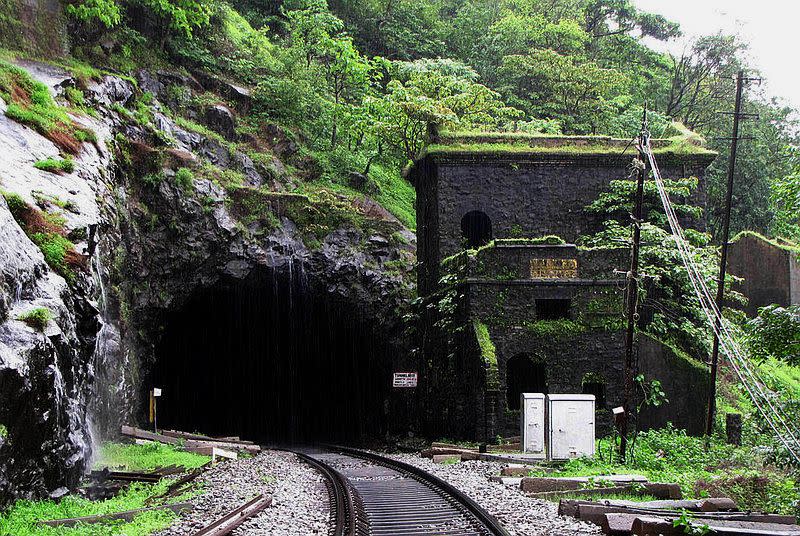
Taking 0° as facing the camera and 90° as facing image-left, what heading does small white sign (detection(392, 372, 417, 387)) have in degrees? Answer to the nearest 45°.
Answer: approximately 0°

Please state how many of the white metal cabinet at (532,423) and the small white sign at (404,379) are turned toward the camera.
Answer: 2

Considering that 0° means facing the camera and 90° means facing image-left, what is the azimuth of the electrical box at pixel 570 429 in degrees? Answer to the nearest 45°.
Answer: approximately 0°

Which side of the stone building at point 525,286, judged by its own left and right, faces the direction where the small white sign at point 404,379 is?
right

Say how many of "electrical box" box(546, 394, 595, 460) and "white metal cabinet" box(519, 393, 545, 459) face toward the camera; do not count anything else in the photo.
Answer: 2

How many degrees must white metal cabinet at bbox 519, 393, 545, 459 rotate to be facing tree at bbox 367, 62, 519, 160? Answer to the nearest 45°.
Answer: approximately 180°

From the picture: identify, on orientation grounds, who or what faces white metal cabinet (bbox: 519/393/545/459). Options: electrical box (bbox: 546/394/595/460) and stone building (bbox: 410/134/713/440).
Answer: the stone building

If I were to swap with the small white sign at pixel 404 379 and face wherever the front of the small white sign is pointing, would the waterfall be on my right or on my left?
on my right
